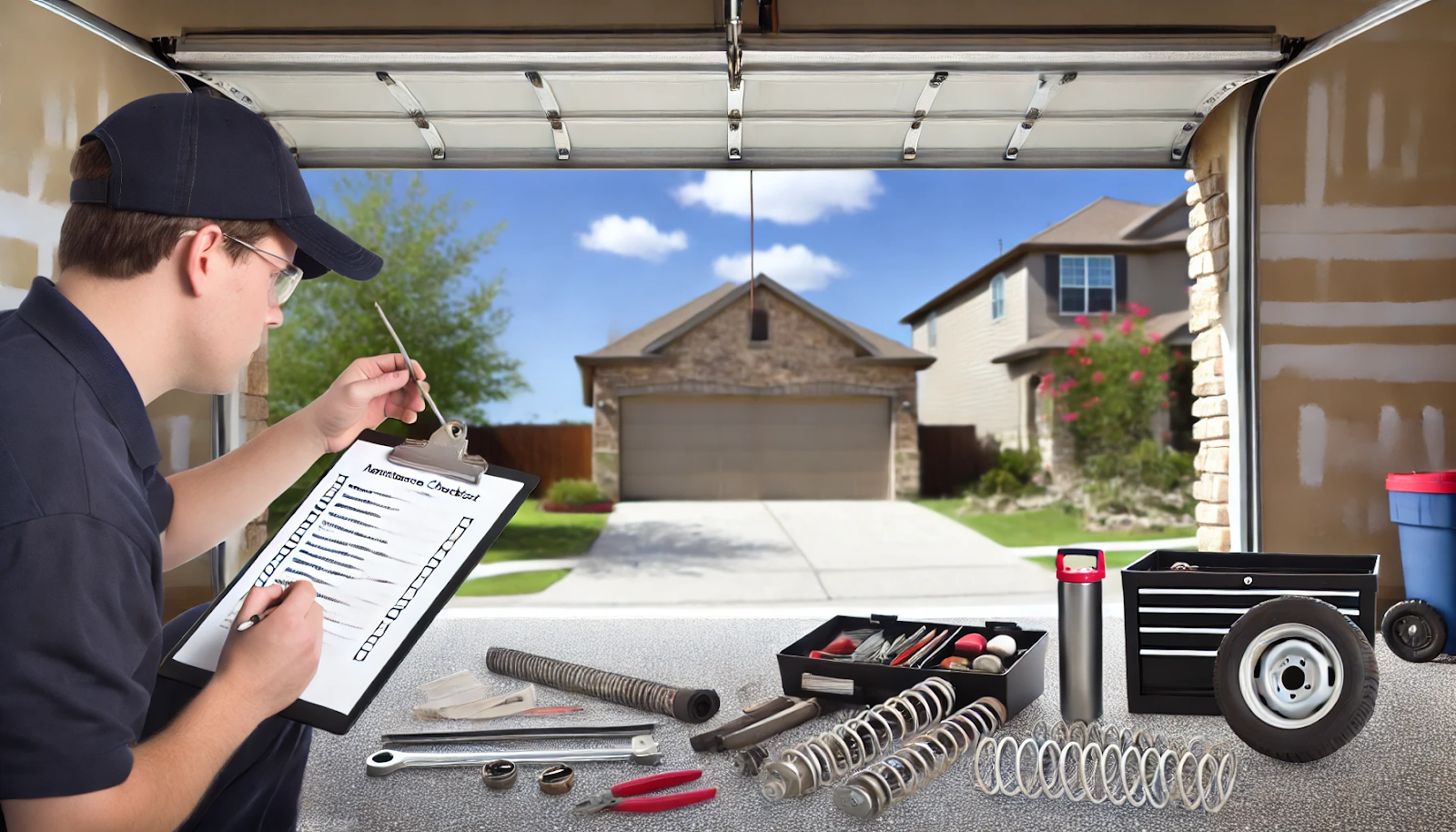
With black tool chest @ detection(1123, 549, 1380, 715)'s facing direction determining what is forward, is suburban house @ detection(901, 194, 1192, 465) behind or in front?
behind

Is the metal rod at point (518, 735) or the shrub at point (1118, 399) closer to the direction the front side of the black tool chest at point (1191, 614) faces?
the metal rod

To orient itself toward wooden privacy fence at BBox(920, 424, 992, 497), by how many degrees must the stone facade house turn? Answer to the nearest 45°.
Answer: approximately 90° to its left

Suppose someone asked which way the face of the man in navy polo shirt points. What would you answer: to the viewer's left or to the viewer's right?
to the viewer's right

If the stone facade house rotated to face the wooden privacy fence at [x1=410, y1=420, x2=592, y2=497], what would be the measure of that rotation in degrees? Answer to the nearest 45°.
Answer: approximately 90° to its right

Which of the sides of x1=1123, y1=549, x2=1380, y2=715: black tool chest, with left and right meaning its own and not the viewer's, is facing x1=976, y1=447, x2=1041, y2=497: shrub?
back

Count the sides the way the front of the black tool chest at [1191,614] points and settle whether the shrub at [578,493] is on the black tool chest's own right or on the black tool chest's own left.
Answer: on the black tool chest's own right

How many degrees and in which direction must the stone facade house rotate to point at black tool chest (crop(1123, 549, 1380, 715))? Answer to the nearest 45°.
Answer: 0° — it already faces it

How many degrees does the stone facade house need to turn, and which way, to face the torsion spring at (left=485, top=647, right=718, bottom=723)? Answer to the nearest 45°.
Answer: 0° — it already faces it

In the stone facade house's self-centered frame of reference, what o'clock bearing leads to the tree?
The tree is roughly at 2 o'clock from the stone facade house.

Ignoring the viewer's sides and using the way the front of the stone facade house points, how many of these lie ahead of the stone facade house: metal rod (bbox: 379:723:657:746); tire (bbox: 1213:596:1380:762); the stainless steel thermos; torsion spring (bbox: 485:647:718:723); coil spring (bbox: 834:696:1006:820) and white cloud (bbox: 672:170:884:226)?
5

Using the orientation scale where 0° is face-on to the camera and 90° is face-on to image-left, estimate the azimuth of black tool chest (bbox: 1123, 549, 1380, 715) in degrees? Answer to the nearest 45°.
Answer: approximately 0°

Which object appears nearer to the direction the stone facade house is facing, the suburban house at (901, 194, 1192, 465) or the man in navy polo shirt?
the man in navy polo shirt

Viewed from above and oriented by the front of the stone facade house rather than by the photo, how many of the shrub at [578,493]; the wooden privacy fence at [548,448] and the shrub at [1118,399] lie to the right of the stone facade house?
2
